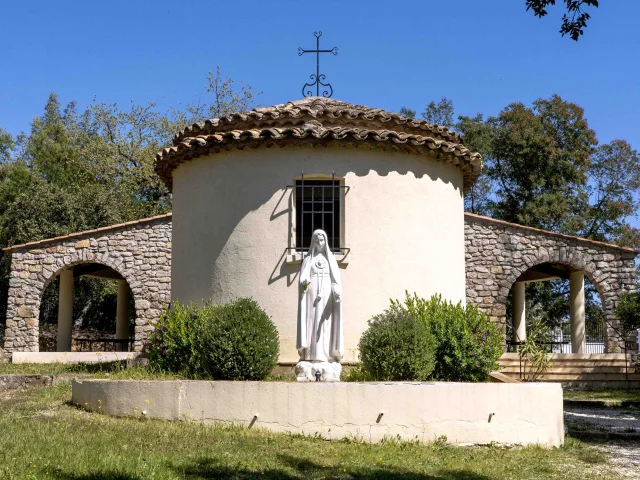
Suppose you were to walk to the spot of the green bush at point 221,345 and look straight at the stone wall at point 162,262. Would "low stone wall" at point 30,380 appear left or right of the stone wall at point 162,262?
left

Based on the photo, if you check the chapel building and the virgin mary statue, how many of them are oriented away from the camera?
1

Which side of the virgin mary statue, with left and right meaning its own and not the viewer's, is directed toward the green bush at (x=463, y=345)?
left

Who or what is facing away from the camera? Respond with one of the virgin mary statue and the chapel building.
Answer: the chapel building

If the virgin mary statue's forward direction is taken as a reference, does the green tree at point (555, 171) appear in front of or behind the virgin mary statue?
behind

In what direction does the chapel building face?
away from the camera

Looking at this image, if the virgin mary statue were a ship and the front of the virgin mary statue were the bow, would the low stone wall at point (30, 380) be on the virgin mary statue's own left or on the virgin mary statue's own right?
on the virgin mary statue's own right

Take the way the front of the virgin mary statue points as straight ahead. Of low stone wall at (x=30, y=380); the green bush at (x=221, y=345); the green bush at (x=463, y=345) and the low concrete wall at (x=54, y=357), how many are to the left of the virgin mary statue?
1

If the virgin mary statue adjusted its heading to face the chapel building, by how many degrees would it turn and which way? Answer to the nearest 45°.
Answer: approximately 180°
